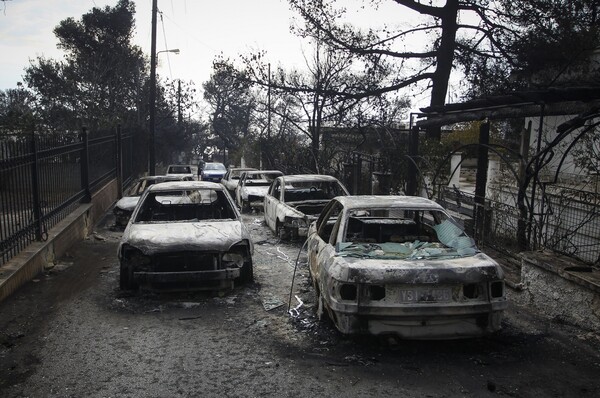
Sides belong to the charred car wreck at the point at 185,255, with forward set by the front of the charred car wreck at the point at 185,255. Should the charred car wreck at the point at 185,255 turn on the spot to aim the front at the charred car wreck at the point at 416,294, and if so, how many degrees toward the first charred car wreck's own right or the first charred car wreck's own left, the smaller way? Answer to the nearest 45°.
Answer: approximately 45° to the first charred car wreck's own left

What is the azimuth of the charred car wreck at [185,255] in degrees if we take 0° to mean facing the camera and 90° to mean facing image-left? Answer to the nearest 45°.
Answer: approximately 0°

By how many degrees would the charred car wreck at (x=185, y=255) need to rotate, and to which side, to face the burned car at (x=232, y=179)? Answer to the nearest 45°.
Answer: approximately 180°

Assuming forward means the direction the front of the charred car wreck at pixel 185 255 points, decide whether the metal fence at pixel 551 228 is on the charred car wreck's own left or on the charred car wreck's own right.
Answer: on the charred car wreck's own left

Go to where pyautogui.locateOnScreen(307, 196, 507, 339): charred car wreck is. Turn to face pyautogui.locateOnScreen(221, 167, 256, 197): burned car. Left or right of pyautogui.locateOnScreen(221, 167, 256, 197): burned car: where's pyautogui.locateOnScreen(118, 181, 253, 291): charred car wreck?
left

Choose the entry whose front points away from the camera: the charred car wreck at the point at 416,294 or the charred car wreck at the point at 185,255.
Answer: the charred car wreck at the point at 416,294

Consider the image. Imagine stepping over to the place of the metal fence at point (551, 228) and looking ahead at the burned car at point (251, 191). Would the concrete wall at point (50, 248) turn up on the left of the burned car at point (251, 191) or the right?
left

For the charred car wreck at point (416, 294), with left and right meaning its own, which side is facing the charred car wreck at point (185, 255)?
left

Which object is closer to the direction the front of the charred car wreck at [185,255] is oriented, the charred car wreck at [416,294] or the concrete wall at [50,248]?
the charred car wreck

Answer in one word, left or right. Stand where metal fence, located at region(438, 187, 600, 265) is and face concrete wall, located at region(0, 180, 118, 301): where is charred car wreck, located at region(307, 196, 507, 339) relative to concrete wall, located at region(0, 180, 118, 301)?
left

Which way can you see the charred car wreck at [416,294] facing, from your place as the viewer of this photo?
facing away from the viewer

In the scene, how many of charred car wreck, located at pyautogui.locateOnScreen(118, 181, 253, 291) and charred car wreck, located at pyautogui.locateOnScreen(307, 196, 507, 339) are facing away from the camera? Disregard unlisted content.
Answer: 1
